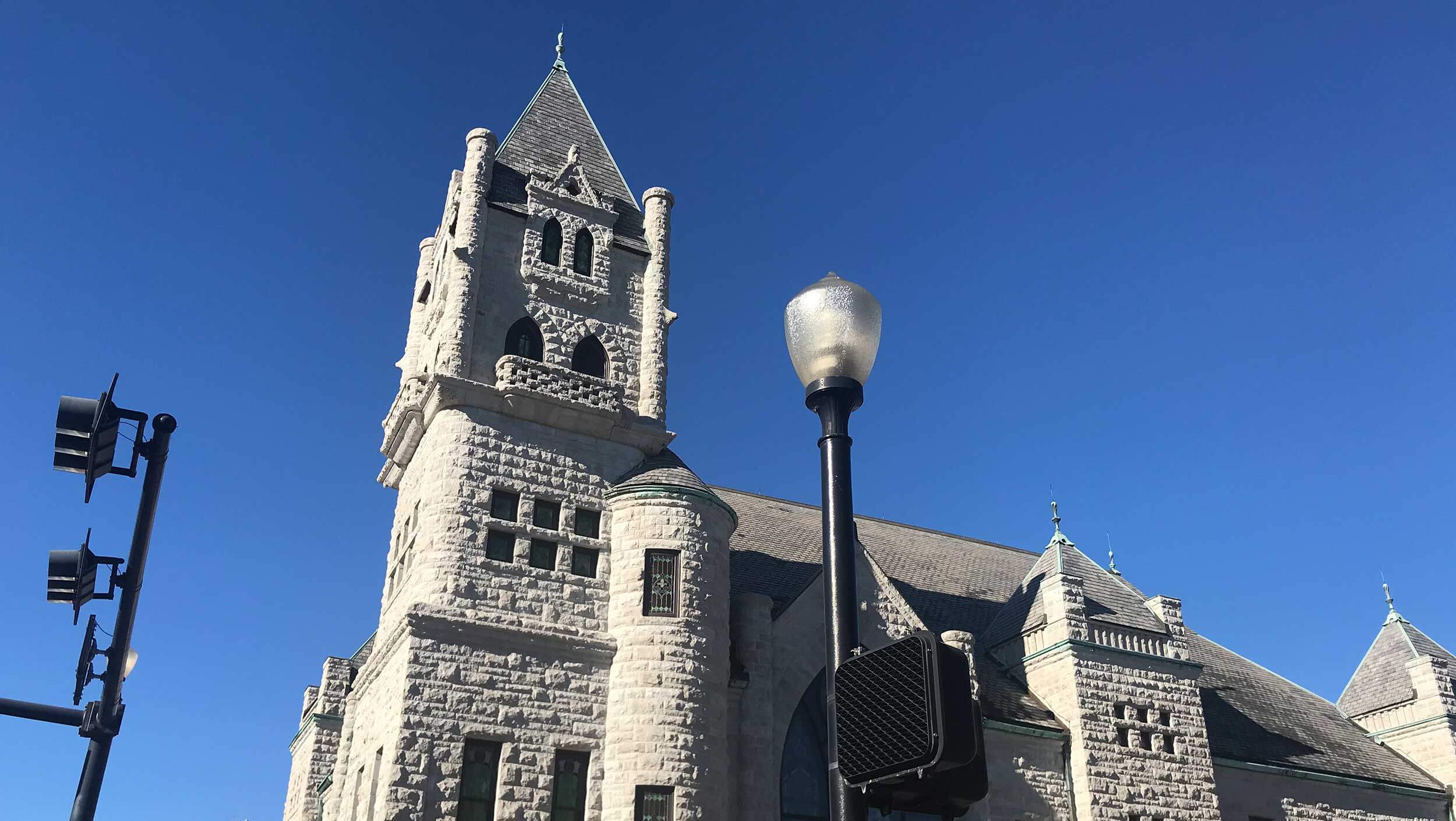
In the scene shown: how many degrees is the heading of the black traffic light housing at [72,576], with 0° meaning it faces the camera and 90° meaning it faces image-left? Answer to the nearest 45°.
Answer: approximately 90°

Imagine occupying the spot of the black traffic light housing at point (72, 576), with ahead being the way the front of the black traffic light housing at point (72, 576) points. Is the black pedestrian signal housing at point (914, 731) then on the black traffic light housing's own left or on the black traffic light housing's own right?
on the black traffic light housing's own left

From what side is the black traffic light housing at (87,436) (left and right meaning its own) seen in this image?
left

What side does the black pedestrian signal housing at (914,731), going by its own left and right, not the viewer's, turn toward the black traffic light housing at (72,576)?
right

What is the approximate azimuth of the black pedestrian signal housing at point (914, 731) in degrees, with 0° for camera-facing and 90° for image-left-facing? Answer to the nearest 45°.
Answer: approximately 45°

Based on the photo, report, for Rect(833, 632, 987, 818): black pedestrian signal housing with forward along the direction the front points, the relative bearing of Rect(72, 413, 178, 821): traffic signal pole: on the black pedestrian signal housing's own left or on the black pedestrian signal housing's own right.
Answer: on the black pedestrian signal housing's own right

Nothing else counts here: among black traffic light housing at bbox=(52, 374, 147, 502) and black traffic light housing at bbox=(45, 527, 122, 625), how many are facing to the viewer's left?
2
